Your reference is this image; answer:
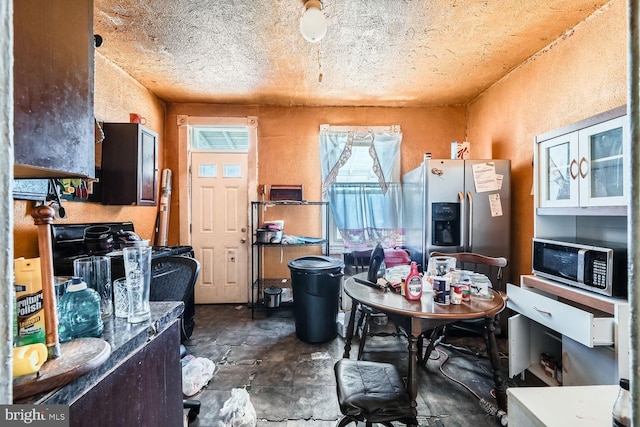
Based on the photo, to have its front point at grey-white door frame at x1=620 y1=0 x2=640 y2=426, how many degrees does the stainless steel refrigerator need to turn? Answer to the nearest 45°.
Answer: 0° — it already faces it

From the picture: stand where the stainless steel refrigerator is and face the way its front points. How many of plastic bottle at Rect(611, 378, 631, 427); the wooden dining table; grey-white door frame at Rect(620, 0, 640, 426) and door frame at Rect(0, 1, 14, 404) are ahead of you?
4

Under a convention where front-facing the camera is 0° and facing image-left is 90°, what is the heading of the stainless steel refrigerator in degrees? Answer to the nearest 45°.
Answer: approximately 0°

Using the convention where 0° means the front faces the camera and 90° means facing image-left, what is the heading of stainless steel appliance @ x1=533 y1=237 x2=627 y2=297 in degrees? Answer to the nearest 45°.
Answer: approximately 45°

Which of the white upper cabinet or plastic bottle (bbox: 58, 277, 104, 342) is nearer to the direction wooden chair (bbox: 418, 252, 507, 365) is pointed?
the plastic bottle

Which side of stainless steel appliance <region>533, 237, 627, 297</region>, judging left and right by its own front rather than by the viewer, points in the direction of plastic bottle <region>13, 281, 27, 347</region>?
front

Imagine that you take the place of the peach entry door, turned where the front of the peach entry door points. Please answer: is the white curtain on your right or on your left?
on your left

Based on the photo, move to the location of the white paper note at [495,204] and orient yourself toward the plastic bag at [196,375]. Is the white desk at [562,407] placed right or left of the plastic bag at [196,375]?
left

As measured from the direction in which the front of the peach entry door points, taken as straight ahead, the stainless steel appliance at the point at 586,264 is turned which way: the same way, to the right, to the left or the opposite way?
to the right

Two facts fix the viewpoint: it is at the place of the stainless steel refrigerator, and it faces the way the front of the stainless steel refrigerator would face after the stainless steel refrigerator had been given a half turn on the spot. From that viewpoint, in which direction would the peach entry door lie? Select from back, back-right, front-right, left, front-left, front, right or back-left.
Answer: left

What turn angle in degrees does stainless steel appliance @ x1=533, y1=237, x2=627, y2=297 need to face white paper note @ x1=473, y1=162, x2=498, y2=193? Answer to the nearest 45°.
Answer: approximately 90° to its right
